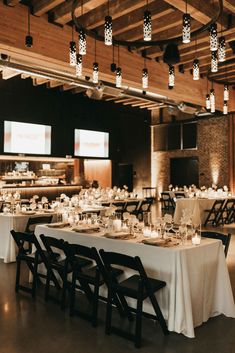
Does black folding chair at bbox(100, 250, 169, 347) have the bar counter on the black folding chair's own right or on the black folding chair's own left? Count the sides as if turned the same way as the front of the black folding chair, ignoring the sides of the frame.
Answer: on the black folding chair's own left

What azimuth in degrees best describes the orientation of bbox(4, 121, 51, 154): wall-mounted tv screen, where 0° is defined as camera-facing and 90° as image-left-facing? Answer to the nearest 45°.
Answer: approximately 315°

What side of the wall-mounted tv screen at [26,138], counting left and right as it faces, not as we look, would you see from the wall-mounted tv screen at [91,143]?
left

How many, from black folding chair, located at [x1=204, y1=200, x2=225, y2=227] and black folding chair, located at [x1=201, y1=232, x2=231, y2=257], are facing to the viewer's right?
0

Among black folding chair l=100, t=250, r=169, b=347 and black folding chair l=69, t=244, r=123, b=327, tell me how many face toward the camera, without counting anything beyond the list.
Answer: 0

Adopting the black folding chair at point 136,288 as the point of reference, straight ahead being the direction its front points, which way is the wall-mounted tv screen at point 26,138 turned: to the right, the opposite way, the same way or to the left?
to the right

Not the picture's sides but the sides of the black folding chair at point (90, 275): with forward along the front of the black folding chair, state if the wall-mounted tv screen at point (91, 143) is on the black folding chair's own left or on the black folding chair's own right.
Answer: on the black folding chair's own left

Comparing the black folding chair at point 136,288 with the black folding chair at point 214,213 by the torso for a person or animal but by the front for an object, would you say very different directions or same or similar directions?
very different directions

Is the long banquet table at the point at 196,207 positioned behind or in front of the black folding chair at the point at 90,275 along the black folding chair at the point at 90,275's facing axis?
in front

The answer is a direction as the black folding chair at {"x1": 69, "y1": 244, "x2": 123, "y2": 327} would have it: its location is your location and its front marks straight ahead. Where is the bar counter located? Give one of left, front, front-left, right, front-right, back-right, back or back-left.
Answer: front-left

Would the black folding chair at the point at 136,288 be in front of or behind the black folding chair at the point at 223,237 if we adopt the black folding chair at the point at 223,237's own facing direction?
in front
